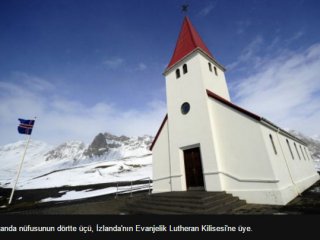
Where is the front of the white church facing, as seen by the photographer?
facing the viewer and to the left of the viewer

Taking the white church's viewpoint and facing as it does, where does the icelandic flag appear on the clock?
The icelandic flag is roughly at 1 o'clock from the white church.
